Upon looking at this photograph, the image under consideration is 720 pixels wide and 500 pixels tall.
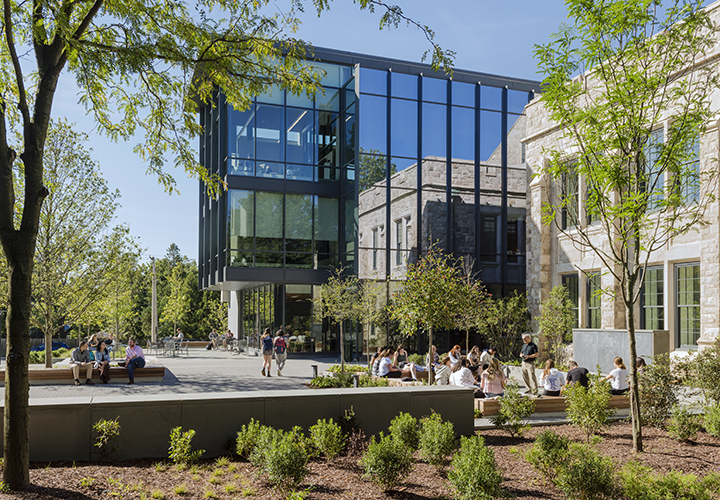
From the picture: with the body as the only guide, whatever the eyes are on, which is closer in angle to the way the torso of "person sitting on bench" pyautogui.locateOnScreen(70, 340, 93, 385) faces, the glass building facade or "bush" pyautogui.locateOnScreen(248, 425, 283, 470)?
the bush

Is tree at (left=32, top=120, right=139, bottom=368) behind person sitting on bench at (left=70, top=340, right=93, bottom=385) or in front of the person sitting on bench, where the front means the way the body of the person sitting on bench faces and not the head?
behind

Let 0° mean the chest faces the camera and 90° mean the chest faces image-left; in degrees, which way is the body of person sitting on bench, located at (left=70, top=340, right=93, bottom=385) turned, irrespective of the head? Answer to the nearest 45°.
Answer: approximately 0°
